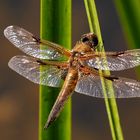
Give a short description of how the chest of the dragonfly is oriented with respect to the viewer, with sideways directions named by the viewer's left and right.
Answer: facing away from the viewer and to the right of the viewer
